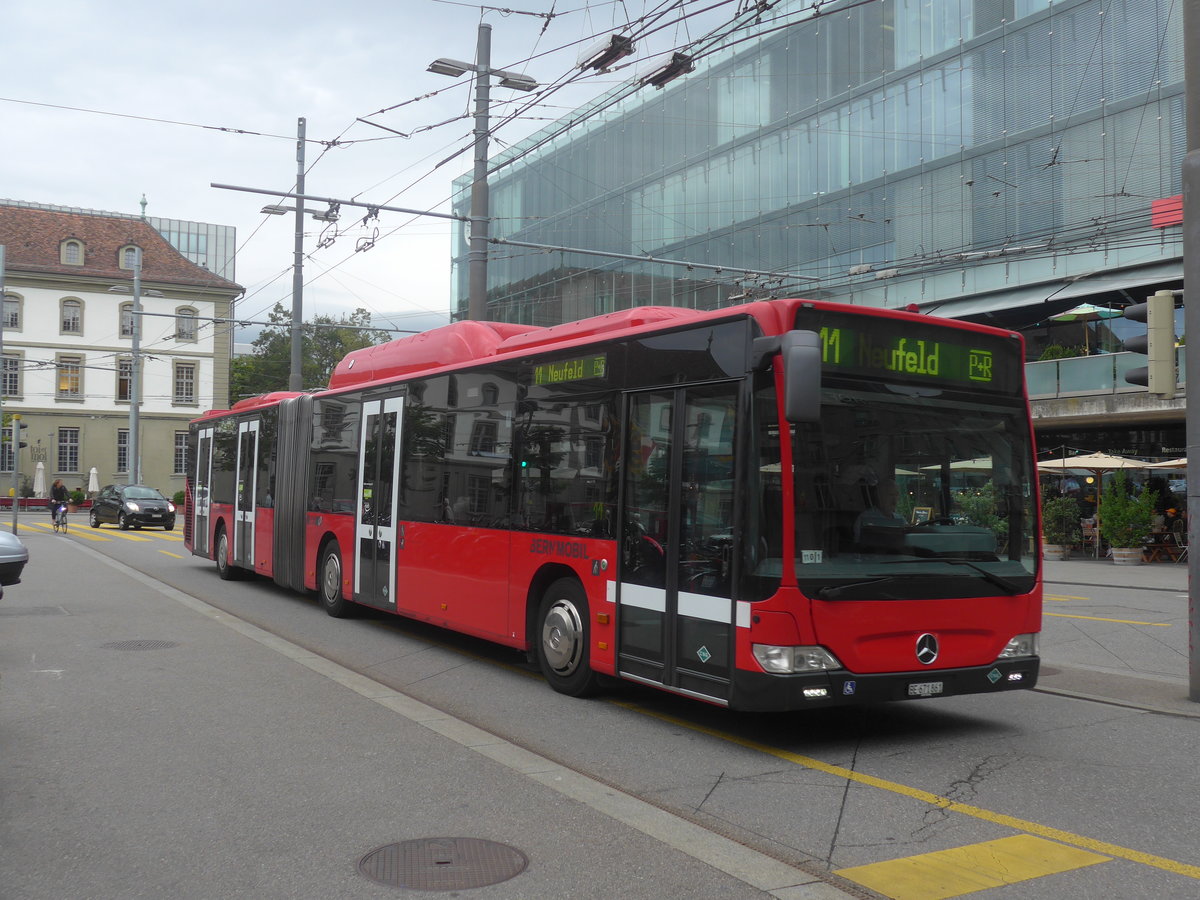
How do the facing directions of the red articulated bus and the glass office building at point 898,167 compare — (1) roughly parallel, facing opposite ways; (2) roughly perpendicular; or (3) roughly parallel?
roughly perpendicular

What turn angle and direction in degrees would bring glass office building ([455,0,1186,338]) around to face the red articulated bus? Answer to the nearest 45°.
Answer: approximately 45° to its left

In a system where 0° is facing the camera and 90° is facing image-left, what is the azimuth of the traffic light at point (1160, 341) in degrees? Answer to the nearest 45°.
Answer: approximately 90°

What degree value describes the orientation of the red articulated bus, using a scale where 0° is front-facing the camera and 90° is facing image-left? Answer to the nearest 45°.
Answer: approximately 315°

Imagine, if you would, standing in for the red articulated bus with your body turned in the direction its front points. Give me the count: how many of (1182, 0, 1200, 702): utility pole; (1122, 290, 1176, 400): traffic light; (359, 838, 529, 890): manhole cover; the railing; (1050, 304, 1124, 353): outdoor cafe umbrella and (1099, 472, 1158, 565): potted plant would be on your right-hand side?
1

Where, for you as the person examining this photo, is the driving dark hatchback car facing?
facing the viewer and to the right of the viewer

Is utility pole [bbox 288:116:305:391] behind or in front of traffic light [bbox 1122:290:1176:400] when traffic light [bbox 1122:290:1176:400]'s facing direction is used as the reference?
in front

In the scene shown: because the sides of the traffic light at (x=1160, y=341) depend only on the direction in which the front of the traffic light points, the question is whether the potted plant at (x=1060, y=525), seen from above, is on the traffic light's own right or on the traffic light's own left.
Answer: on the traffic light's own right

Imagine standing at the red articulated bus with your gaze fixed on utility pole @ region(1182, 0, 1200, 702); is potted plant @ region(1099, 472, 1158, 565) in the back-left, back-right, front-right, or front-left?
front-left

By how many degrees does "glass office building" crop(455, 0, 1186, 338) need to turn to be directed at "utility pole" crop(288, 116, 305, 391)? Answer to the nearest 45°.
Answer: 0° — it already faces it

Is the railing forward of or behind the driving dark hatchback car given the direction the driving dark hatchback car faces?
forward

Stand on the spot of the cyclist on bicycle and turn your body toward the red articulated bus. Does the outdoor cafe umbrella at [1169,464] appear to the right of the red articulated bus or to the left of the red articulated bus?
left

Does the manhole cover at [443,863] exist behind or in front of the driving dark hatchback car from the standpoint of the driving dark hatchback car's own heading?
in front
